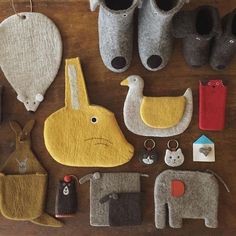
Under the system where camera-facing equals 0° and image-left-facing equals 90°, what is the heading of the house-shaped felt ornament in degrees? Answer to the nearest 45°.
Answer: approximately 0°

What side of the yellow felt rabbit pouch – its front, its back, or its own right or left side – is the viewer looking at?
right

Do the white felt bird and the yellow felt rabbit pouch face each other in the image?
yes

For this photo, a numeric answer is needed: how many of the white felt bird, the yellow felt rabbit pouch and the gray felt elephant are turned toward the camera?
0

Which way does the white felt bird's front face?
to the viewer's left
